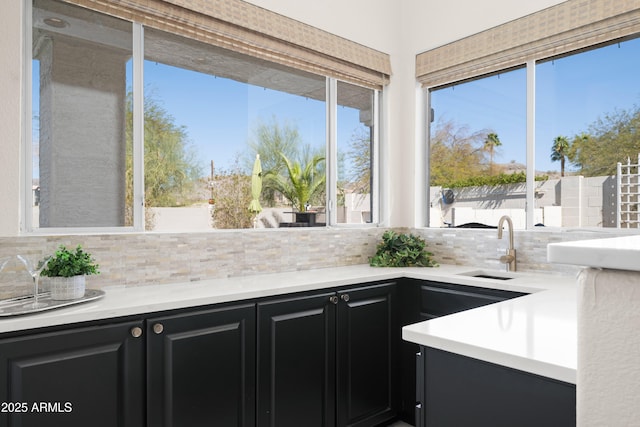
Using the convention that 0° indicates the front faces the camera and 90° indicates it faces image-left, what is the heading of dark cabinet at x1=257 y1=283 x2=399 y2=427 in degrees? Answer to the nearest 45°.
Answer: approximately 315°

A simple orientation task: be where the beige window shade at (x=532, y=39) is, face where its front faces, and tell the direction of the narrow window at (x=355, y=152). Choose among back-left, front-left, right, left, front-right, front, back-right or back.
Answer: front-right

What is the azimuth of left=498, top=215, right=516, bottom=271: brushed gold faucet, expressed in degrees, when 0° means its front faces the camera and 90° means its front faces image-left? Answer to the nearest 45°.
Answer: approximately 45°

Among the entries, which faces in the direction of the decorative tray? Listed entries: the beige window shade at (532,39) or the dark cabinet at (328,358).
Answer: the beige window shade

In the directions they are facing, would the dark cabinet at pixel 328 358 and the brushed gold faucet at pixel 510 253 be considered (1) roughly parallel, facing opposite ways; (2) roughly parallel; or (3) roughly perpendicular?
roughly perpendicular

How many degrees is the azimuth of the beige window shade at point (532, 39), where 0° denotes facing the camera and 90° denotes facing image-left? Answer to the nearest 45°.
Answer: approximately 45°
